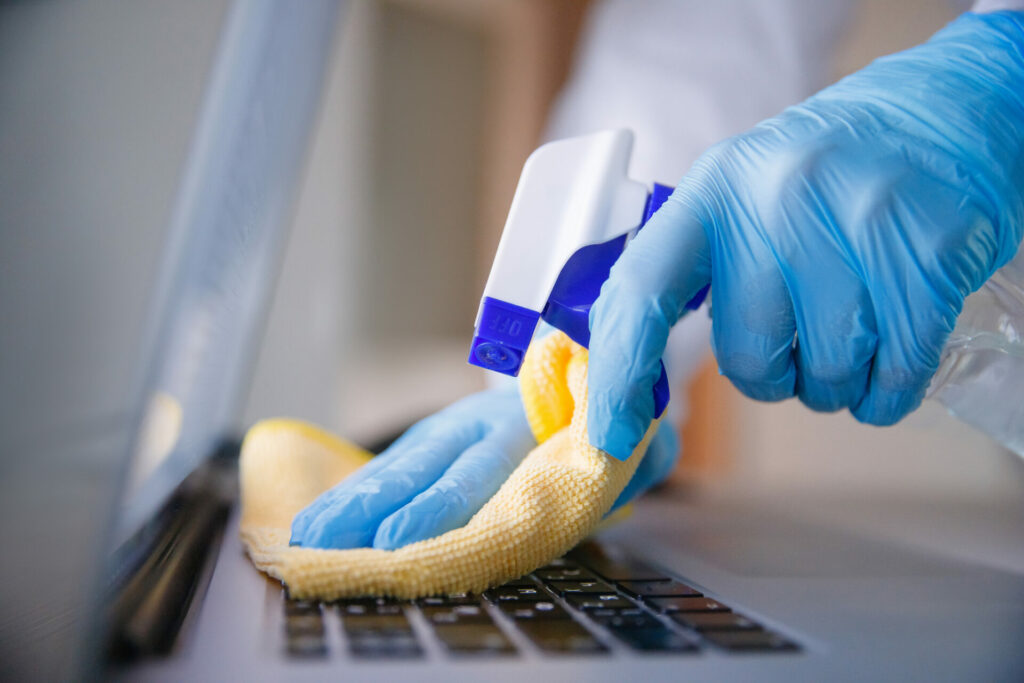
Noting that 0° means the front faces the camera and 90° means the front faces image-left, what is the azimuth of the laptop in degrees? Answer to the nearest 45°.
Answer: approximately 270°
